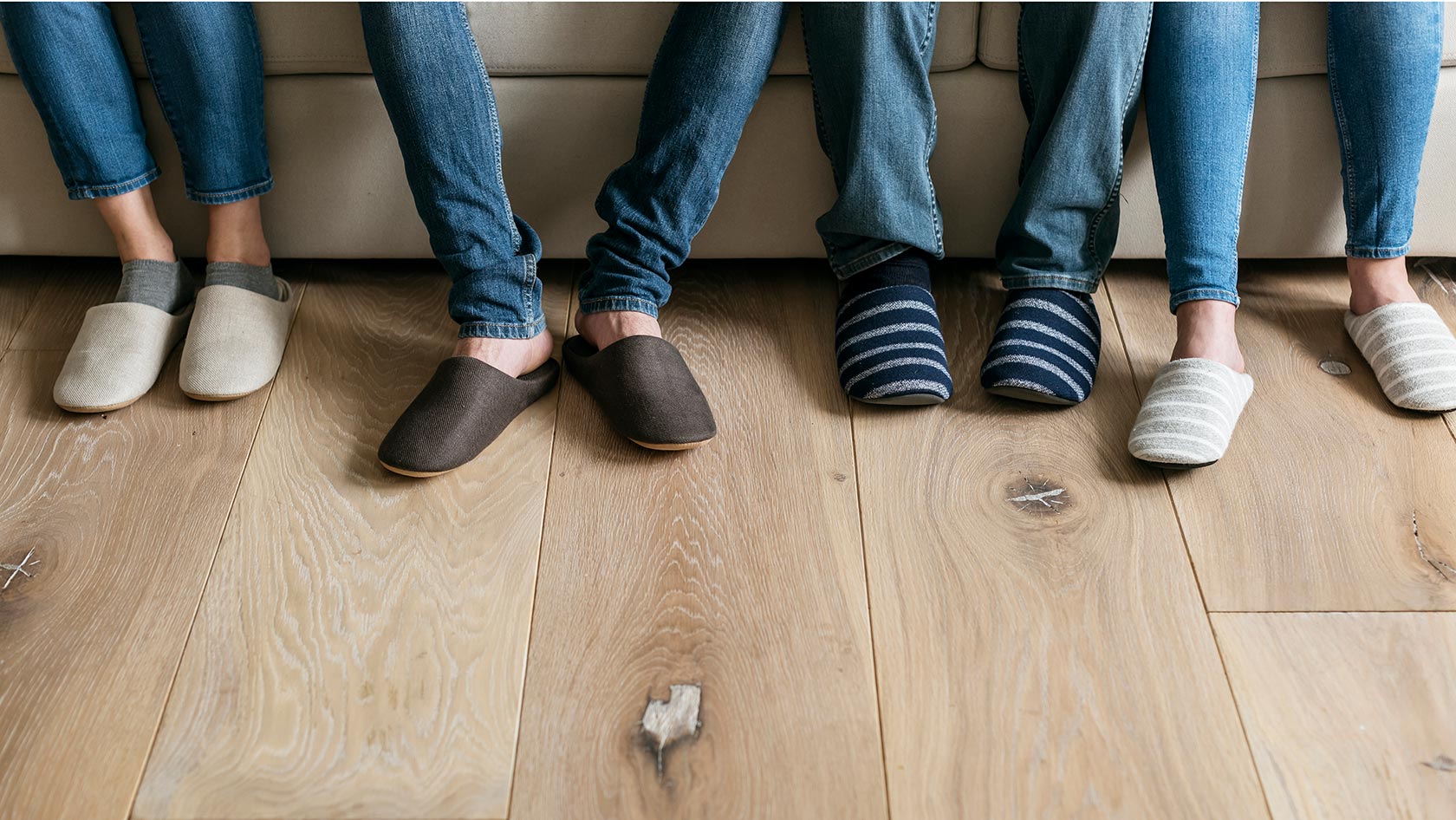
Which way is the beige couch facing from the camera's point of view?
toward the camera
